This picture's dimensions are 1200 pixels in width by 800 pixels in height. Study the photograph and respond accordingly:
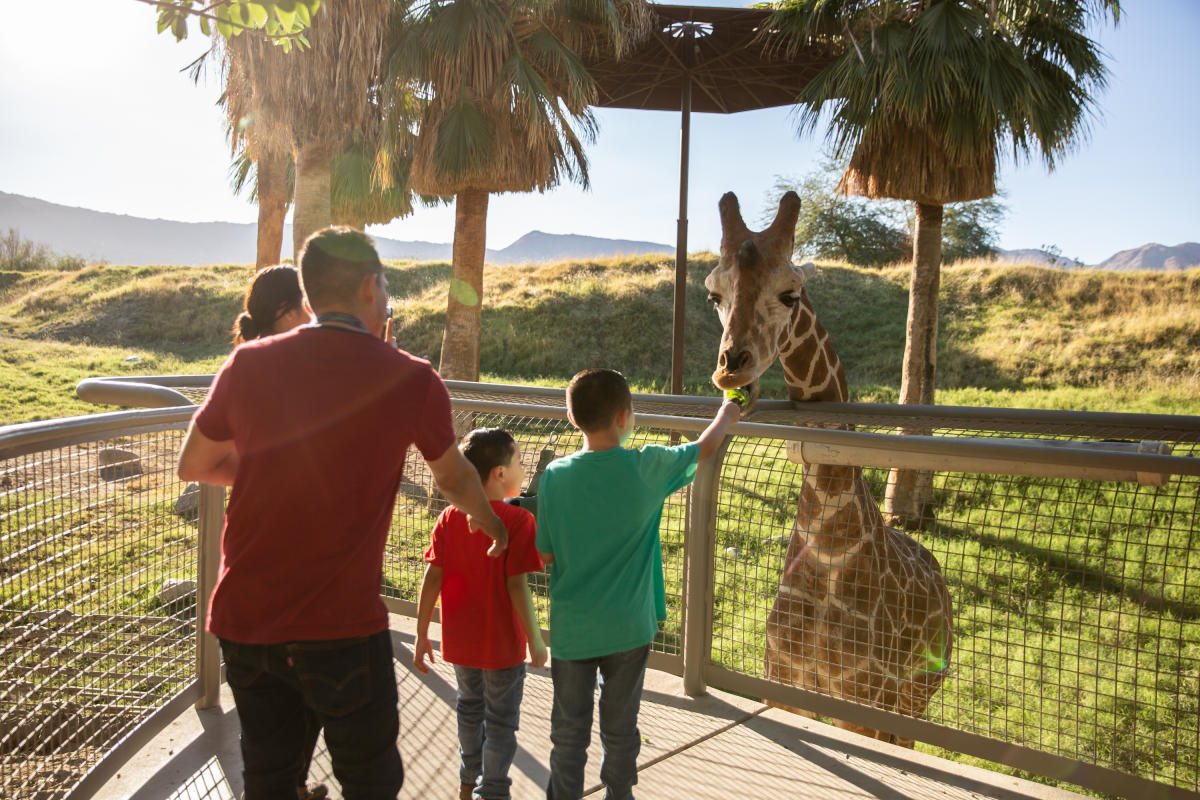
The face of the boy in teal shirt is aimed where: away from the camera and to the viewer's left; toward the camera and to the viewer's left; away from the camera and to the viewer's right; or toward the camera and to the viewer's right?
away from the camera and to the viewer's right

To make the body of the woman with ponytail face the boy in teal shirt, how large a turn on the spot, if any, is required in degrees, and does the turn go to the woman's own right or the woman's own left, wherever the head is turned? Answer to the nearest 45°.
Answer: approximately 45° to the woman's own right

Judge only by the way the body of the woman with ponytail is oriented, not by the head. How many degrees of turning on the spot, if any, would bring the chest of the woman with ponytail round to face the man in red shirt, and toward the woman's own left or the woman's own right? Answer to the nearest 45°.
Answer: approximately 90° to the woman's own right
